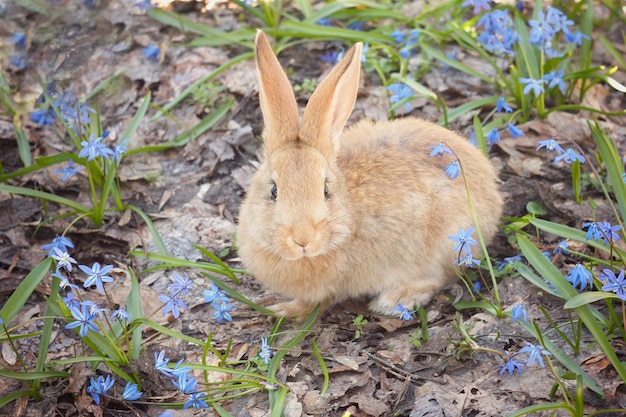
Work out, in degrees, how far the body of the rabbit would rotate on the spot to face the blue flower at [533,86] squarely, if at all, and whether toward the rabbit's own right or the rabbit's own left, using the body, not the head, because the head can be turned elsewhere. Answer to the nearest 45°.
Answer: approximately 180°

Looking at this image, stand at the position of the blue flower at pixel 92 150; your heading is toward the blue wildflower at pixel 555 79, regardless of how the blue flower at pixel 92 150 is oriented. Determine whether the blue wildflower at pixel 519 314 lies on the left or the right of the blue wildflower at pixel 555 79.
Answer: right

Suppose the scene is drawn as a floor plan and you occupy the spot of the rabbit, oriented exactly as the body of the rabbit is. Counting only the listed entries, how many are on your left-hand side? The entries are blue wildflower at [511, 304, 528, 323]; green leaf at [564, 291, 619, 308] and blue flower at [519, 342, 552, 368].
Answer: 3

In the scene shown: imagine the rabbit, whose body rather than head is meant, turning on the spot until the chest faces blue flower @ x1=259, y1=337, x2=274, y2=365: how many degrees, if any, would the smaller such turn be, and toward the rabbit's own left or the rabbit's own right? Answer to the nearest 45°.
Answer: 0° — it already faces it

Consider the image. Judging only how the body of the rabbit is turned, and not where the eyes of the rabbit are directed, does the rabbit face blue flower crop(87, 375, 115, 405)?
yes

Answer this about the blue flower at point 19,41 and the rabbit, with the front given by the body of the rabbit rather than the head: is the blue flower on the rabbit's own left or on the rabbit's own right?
on the rabbit's own right

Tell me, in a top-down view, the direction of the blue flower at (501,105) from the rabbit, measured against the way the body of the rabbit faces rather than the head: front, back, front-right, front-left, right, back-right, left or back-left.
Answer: back

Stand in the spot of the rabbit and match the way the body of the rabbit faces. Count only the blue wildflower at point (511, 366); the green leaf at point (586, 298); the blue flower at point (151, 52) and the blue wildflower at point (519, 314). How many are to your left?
3

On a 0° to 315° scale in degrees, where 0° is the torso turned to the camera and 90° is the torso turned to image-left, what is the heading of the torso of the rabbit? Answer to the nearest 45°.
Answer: approximately 45°

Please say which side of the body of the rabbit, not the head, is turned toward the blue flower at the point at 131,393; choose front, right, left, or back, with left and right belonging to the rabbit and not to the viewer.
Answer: front

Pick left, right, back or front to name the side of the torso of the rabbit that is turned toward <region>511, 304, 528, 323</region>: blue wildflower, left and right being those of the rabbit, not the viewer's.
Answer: left

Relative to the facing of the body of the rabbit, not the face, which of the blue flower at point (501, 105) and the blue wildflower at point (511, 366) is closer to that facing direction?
the blue wildflower

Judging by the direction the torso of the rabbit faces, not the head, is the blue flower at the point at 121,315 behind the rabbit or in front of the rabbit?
in front

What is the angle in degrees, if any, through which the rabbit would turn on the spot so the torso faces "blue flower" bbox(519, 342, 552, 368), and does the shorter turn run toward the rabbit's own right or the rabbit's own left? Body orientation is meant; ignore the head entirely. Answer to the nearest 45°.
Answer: approximately 90° to the rabbit's own left

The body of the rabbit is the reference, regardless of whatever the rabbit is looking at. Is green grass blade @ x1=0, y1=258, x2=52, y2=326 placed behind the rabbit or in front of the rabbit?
in front

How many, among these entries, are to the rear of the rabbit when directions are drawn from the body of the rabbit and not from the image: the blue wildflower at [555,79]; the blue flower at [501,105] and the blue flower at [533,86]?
3
